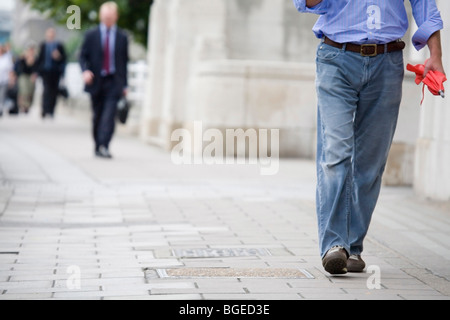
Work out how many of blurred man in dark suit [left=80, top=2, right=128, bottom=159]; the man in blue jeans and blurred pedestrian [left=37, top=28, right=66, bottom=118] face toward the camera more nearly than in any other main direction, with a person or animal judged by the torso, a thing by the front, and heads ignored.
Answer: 3

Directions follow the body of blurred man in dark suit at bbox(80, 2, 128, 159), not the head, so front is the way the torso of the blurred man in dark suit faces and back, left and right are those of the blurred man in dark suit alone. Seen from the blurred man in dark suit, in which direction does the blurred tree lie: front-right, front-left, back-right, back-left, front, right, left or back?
back

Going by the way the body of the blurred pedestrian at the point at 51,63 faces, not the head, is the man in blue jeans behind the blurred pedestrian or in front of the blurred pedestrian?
in front

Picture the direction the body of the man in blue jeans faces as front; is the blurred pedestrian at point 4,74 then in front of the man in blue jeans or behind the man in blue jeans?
behind

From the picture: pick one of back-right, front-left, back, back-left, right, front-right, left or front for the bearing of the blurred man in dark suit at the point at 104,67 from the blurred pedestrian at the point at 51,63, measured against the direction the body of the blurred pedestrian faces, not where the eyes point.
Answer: front

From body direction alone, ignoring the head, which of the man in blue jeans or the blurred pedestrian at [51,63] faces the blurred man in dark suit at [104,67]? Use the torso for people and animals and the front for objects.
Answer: the blurred pedestrian

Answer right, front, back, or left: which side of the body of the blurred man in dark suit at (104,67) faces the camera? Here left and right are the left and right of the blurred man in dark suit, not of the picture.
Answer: front

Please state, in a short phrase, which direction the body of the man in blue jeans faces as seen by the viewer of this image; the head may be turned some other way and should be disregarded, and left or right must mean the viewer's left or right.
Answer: facing the viewer

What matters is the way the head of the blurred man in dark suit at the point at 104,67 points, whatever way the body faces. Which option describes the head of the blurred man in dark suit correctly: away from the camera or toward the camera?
toward the camera

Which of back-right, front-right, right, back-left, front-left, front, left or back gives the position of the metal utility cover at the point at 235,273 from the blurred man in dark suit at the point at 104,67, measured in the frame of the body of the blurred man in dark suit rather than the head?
front

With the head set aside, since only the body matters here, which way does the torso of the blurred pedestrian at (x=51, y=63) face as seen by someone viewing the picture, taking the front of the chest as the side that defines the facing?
toward the camera
